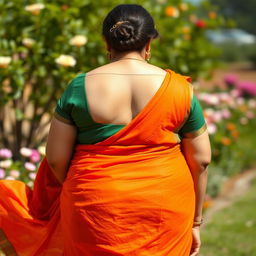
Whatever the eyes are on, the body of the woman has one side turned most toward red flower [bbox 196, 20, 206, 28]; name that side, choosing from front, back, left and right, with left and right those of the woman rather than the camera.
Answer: front

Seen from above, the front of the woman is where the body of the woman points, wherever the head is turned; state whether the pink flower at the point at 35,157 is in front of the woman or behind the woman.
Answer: in front

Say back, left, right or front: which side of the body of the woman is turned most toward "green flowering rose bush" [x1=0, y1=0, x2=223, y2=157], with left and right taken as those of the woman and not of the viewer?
front

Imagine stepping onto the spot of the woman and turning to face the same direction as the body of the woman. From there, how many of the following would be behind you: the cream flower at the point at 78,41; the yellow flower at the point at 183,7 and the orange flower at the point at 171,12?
0

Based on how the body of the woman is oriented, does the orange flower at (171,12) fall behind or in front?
in front

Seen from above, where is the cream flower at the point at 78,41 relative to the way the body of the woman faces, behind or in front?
in front

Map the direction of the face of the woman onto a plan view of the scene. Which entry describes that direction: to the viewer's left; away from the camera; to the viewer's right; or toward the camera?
away from the camera

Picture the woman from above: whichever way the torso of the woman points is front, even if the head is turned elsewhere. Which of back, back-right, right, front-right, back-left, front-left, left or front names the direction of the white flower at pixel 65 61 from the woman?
front

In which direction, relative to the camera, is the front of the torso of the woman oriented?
away from the camera
